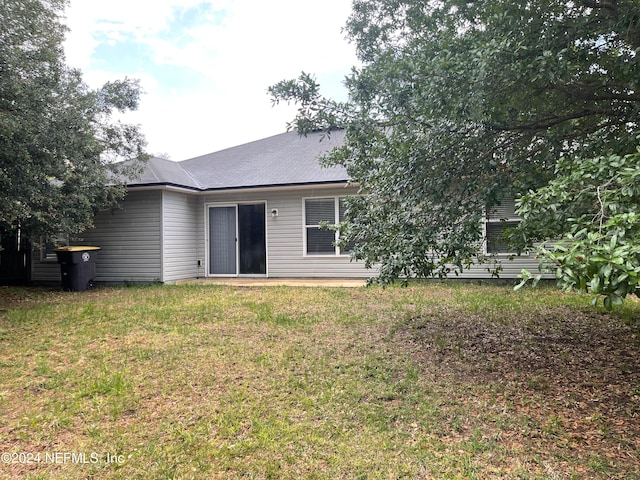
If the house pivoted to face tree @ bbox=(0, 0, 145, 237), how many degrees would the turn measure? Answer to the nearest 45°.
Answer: approximately 135° to its left

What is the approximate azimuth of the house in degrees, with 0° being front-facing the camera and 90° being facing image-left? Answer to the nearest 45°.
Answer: approximately 180°
